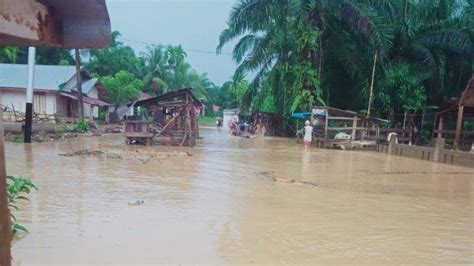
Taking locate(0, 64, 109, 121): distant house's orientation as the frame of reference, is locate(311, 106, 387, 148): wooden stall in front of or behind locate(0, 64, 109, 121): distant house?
in front

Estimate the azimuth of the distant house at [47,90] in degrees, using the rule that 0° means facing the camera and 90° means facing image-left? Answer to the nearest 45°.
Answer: approximately 315°

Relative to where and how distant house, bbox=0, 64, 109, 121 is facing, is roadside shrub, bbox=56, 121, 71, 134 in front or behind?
in front

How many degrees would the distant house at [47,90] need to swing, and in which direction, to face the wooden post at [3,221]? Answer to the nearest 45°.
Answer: approximately 45° to its right

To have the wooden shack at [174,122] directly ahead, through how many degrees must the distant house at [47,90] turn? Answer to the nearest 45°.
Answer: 0° — it already faces it

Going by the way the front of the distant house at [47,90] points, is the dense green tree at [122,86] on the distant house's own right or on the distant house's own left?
on the distant house's own left
